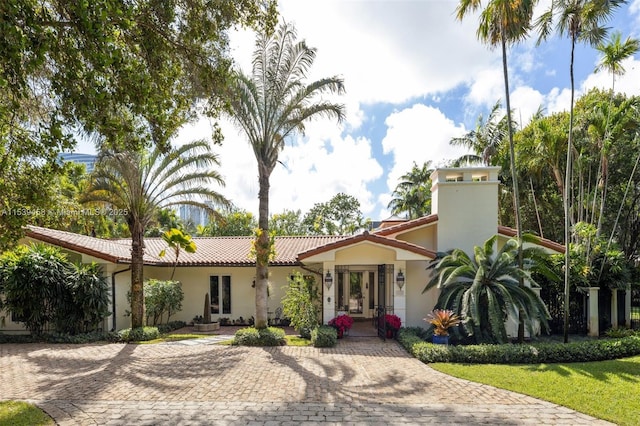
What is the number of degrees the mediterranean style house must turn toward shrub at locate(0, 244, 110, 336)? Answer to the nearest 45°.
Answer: approximately 90° to its right

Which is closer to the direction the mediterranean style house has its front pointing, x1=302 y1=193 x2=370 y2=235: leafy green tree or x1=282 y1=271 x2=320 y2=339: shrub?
the shrub

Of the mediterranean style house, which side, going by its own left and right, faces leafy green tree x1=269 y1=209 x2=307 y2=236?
back

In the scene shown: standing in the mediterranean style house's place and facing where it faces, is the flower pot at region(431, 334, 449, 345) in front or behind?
in front

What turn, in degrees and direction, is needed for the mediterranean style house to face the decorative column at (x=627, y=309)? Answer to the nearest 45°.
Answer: approximately 90° to its left

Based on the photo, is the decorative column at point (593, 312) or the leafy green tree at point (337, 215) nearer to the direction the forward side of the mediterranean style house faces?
the decorative column

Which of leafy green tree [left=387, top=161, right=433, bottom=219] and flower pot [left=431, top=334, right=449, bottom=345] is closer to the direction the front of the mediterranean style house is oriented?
the flower pot

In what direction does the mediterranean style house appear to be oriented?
toward the camera

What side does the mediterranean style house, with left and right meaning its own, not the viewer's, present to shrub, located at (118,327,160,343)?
right

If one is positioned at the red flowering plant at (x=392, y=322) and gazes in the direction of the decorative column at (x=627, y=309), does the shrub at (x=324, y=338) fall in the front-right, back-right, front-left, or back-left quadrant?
back-right

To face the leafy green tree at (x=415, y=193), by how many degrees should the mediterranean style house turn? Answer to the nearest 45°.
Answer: approximately 180°
